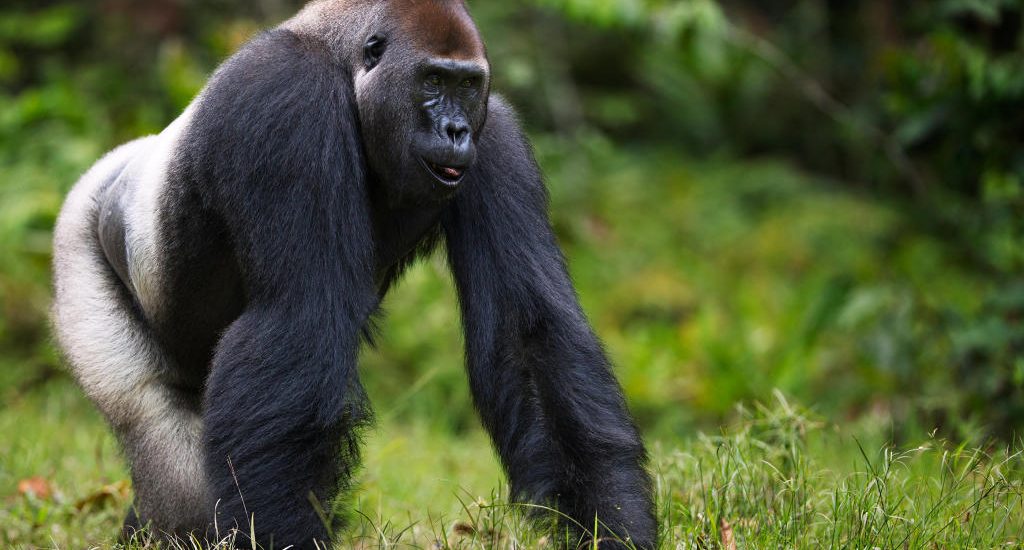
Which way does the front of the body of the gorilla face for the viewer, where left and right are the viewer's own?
facing the viewer and to the right of the viewer
